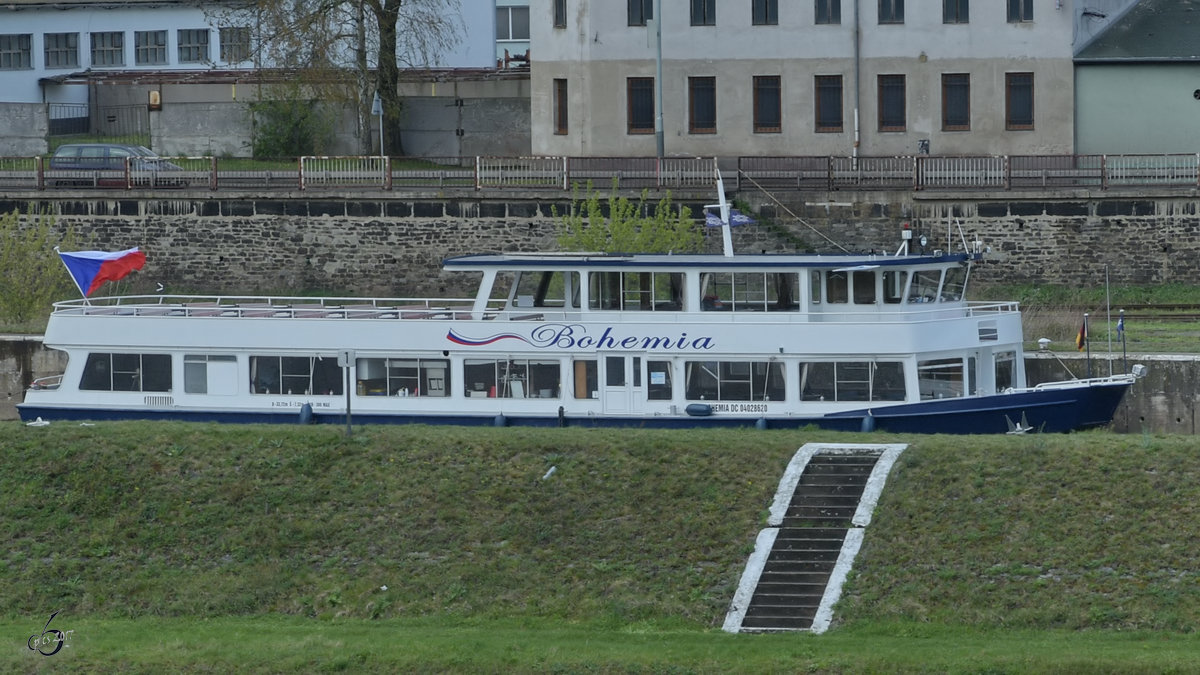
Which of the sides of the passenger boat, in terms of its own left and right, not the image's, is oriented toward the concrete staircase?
right

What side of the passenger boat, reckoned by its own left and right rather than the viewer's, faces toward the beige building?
left

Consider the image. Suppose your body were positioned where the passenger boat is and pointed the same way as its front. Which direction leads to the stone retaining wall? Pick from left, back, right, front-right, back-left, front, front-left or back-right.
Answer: left

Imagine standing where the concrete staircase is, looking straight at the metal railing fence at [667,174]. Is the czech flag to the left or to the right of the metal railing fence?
left

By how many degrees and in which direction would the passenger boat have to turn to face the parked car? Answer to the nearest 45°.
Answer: approximately 135° to its left

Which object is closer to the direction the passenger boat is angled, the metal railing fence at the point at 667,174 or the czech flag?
the metal railing fence

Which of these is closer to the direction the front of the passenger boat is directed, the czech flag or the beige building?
the beige building

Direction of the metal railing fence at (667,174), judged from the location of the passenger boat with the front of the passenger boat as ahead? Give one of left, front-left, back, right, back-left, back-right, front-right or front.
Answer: left

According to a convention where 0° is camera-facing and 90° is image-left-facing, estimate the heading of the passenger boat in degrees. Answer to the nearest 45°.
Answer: approximately 270°
